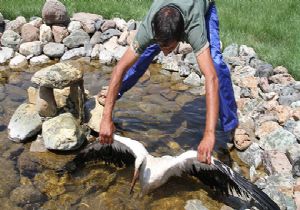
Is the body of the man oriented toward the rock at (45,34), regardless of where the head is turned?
no

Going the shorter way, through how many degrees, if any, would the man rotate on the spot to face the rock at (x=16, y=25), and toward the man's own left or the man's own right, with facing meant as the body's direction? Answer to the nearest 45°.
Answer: approximately 135° to the man's own right

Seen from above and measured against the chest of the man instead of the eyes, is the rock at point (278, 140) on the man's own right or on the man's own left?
on the man's own left

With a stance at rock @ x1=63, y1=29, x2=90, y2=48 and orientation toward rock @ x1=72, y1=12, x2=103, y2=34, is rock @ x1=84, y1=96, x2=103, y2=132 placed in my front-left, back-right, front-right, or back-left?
back-right

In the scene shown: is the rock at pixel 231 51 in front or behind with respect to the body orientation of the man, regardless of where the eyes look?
behind

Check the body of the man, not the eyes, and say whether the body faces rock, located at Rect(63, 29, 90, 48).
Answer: no

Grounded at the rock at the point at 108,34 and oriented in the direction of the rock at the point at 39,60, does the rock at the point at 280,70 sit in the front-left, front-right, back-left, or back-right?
back-left

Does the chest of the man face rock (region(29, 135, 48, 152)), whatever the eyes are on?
no

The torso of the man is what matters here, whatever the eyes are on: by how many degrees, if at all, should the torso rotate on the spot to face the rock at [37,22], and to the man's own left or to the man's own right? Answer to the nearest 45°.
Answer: approximately 135° to the man's own right

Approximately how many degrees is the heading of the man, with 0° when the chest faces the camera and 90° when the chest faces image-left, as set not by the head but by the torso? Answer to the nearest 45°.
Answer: approximately 0°

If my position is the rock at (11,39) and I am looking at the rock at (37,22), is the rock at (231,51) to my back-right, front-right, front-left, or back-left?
front-right

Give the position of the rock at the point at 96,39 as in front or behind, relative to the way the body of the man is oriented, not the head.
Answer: behind

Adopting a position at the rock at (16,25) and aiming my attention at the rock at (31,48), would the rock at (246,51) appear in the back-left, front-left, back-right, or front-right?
front-left

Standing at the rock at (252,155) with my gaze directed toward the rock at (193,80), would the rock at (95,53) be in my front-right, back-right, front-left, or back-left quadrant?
front-left

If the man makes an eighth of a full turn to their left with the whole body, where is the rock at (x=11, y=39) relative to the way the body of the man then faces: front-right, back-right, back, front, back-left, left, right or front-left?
back

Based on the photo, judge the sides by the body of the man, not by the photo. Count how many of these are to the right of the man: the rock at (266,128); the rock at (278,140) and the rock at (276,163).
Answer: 0
